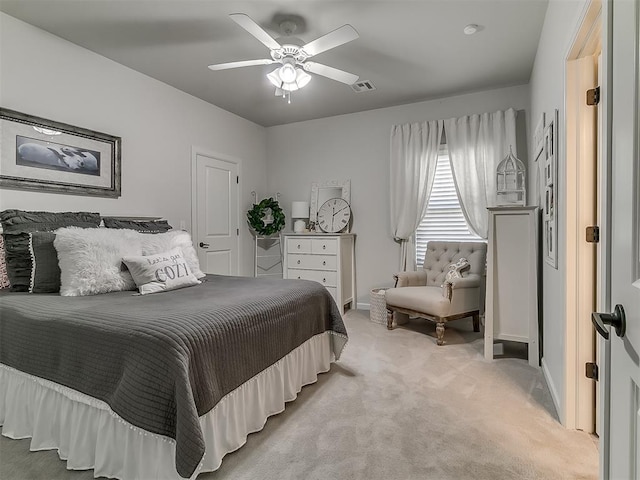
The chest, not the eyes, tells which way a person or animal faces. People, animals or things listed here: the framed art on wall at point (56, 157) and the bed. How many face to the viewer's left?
0

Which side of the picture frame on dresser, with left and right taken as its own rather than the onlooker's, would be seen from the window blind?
left

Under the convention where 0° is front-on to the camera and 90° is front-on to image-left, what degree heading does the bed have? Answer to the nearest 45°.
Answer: approximately 315°

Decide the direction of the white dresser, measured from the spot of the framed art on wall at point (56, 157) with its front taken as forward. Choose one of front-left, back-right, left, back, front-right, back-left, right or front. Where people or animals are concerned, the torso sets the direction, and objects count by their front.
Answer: front-left

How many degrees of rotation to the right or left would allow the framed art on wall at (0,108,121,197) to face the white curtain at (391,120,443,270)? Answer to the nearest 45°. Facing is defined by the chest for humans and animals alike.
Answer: approximately 45° to its left

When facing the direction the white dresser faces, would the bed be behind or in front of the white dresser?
in front

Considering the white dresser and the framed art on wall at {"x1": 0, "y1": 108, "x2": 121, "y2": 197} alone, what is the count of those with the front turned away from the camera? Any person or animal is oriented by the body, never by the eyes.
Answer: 0

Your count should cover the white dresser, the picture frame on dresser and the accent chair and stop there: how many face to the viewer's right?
0

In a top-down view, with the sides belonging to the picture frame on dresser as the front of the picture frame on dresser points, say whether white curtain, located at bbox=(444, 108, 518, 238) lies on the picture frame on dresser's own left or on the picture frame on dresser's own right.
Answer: on the picture frame on dresser's own left

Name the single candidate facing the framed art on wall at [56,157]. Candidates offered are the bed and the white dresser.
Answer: the white dresser

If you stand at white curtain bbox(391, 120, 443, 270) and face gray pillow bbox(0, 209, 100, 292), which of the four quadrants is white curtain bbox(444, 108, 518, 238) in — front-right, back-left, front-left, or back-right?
back-left

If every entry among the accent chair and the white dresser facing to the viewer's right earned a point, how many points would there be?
0

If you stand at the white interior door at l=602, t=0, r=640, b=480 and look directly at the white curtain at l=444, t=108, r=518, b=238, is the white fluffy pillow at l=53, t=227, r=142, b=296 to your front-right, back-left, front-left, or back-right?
front-left

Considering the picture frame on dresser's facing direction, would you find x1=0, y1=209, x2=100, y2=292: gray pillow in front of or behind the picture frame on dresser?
in front

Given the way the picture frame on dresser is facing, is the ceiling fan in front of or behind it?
in front

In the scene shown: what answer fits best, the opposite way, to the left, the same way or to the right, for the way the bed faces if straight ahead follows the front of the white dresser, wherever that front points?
to the left

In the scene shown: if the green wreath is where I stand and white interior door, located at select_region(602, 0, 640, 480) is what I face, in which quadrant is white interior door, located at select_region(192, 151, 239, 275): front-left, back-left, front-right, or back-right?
front-right

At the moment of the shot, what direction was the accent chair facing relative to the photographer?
facing the viewer and to the left of the viewer

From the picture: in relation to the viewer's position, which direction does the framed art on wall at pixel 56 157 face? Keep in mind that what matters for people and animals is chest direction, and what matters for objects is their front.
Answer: facing the viewer and to the right of the viewer

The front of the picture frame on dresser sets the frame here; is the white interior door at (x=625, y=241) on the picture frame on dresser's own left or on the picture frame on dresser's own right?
on the picture frame on dresser's own left
